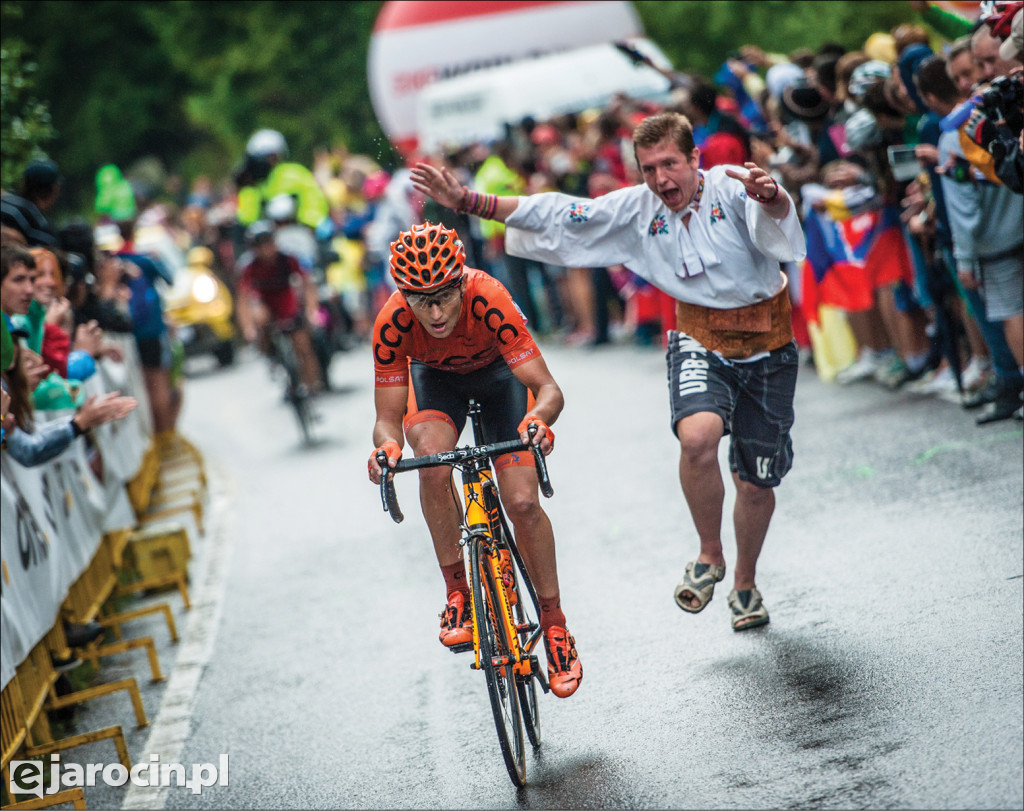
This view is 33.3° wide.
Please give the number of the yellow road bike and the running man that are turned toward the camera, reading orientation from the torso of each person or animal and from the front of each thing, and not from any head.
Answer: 2

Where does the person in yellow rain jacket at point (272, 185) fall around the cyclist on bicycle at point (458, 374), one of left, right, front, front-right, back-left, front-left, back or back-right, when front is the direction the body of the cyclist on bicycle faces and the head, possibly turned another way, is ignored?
back

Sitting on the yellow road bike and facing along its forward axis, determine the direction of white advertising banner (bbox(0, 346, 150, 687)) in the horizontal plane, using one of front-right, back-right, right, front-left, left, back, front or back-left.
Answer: back-right

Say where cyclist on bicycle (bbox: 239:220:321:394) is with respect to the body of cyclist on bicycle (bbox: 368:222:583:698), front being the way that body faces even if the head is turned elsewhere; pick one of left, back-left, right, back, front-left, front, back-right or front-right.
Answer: back

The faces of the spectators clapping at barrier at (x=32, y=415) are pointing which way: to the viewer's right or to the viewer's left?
to the viewer's right

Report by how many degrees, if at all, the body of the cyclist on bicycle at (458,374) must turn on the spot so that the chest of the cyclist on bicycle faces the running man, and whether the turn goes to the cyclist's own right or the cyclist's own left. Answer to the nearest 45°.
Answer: approximately 135° to the cyclist's own left

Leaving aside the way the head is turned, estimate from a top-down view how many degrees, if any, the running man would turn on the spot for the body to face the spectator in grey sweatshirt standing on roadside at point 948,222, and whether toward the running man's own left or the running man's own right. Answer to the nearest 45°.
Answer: approximately 135° to the running man's own left
